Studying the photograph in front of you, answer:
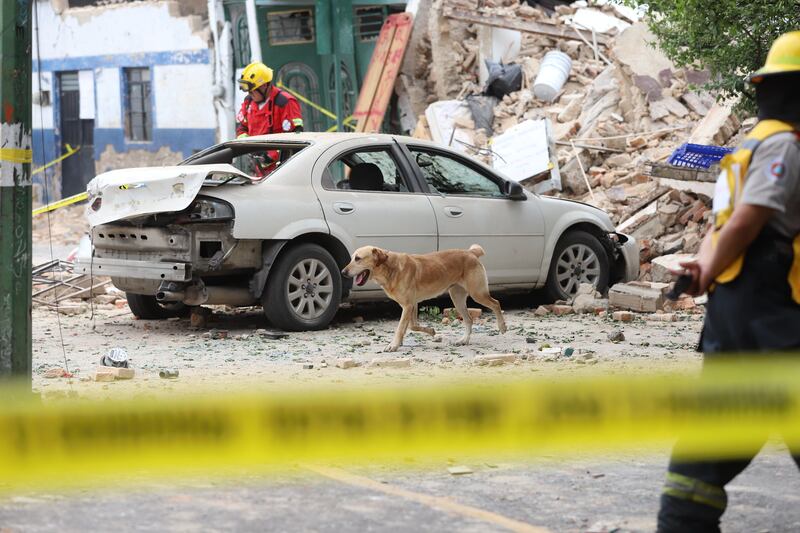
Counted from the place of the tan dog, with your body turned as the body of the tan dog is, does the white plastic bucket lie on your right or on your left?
on your right

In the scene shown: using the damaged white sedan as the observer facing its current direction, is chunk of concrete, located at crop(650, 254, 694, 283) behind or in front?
in front

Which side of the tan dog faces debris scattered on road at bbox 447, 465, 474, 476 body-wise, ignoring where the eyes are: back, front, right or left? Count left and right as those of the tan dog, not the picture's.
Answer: left

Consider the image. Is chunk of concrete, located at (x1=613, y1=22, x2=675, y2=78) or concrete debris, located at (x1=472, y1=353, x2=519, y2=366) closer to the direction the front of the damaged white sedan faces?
the chunk of concrete

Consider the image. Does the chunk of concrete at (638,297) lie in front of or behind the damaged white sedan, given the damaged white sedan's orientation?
in front

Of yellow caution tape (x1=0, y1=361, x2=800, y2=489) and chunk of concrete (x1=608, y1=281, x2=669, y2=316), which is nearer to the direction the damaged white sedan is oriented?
the chunk of concrete

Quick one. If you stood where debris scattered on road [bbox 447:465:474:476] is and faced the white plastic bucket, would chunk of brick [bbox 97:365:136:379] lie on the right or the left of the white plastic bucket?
left

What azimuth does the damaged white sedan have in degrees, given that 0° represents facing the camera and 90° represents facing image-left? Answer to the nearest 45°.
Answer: approximately 225°

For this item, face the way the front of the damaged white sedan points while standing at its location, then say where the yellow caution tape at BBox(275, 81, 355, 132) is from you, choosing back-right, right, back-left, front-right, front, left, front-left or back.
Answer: front-left

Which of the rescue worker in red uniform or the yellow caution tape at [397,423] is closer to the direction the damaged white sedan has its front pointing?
the rescue worker in red uniform

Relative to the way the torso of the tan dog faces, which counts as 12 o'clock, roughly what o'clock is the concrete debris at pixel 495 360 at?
The concrete debris is roughly at 8 o'clock from the tan dog.

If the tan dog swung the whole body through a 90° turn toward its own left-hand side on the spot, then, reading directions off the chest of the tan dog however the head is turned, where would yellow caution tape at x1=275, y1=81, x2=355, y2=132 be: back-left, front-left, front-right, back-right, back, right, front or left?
back

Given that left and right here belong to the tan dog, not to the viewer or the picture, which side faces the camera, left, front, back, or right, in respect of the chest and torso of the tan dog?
left

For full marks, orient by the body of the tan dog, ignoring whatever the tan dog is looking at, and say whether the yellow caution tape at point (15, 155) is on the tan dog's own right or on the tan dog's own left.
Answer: on the tan dog's own left

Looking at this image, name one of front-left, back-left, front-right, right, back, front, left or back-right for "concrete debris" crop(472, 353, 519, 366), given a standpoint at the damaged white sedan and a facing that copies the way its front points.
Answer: right

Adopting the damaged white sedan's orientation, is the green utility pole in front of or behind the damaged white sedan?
behind

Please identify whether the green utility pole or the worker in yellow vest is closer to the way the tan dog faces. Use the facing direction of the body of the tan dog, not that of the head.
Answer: the green utility pole

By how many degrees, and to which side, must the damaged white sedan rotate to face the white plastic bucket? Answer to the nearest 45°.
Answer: approximately 45° to its left
